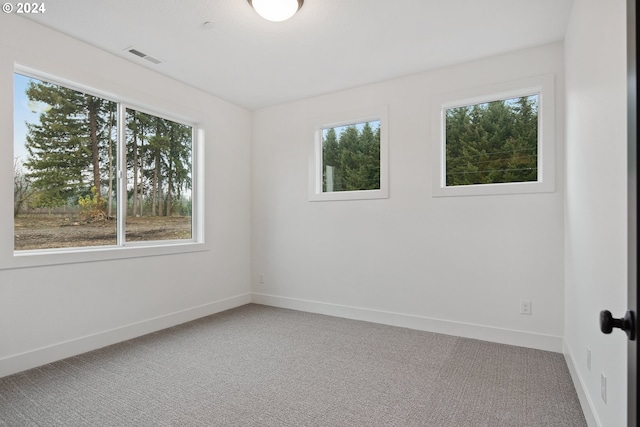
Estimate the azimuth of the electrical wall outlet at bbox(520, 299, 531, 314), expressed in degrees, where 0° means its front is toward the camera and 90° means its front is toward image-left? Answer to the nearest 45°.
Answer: approximately 0°

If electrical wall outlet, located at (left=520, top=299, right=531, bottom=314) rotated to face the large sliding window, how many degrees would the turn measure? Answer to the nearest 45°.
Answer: approximately 45° to its right
